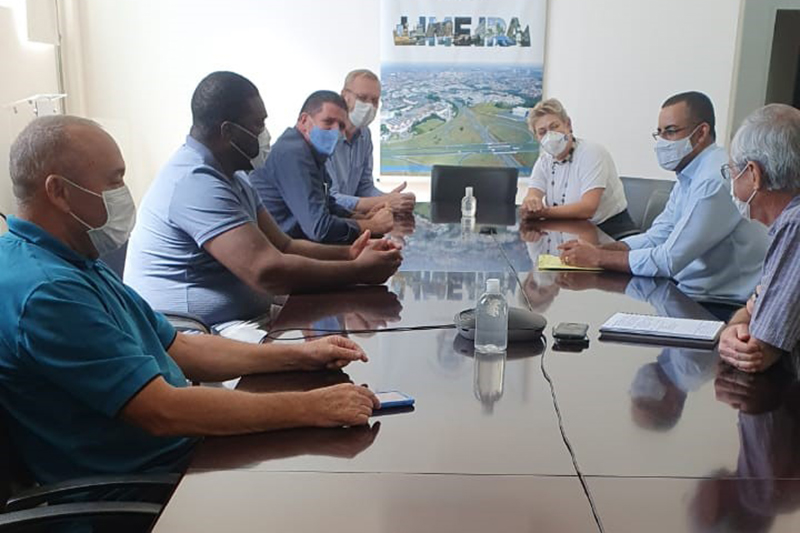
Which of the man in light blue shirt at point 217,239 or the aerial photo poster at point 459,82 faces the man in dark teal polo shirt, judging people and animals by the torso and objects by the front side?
the aerial photo poster

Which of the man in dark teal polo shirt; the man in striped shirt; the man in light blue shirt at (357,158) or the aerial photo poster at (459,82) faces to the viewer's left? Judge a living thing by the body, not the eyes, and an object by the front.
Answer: the man in striped shirt

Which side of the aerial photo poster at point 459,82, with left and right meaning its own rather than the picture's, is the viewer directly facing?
front

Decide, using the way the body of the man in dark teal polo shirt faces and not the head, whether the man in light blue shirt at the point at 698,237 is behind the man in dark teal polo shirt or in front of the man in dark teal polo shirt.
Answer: in front

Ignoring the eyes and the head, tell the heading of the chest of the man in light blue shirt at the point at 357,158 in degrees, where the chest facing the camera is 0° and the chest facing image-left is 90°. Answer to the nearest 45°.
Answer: approximately 315°

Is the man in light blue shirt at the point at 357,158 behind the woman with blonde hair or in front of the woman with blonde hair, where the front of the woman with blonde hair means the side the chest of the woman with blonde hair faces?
in front

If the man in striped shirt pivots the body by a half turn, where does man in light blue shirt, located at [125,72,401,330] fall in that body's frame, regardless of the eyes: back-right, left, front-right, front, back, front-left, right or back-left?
back

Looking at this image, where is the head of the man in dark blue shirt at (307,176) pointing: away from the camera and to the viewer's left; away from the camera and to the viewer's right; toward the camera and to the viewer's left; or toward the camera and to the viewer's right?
toward the camera and to the viewer's right

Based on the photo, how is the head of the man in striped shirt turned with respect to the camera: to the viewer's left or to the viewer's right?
to the viewer's left

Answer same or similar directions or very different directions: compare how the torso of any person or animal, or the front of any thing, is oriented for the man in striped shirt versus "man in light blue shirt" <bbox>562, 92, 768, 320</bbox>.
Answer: same or similar directions

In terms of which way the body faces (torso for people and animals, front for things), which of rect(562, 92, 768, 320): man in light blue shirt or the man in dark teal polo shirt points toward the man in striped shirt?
the man in dark teal polo shirt

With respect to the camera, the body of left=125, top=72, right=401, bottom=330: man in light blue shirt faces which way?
to the viewer's right

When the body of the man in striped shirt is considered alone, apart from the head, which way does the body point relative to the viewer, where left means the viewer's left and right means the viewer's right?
facing to the left of the viewer

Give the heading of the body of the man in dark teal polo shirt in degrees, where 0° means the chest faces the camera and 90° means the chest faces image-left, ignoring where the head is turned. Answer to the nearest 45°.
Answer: approximately 270°

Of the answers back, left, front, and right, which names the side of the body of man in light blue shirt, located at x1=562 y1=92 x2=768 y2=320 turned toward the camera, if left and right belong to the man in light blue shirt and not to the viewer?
left

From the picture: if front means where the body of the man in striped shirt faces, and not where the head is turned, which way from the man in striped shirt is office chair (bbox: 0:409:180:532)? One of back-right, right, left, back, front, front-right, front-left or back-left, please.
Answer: front-left
